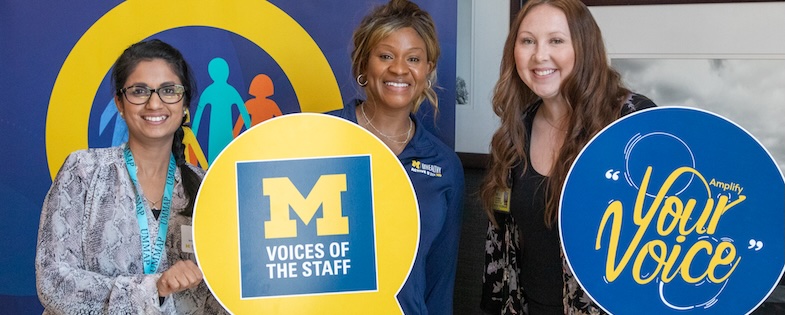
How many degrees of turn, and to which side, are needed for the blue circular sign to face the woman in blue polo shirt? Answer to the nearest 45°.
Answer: approximately 90° to its right

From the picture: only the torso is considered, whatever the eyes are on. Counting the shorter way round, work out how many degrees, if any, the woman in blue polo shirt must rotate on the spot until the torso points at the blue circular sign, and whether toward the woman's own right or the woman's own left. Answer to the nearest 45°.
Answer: approximately 45° to the woman's own left

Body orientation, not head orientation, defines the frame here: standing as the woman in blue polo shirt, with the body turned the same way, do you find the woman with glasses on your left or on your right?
on your right

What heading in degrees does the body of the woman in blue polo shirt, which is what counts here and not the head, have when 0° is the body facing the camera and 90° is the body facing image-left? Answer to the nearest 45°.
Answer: approximately 0°

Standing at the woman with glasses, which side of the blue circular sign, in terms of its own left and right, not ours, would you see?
right

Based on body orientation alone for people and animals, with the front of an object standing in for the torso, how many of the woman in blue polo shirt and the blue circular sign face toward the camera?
2

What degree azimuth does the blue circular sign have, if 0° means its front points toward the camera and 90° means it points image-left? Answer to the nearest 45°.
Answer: approximately 0°

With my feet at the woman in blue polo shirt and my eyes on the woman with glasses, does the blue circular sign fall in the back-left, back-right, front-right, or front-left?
back-left
